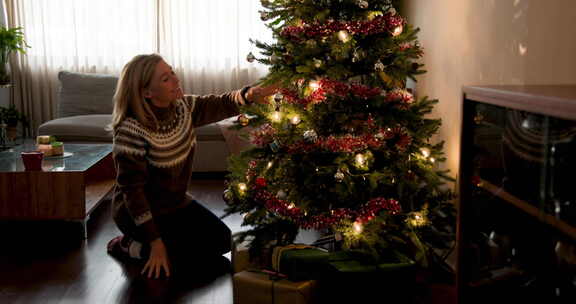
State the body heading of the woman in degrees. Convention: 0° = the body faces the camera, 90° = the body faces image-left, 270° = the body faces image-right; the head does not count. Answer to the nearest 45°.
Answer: approximately 315°

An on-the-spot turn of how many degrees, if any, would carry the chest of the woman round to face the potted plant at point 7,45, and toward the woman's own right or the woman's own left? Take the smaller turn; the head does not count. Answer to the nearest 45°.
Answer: approximately 180°

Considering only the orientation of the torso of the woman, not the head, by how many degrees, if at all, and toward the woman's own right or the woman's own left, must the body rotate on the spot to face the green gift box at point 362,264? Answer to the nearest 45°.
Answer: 0° — they already face it

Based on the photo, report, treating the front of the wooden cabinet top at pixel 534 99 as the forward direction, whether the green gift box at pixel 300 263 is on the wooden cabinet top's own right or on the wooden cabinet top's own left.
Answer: on the wooden cabinet top's own right

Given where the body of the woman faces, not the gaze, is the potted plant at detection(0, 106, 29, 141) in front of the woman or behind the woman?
behind

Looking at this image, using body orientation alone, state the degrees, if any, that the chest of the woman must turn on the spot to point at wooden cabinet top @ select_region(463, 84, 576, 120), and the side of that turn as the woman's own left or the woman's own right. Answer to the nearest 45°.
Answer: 0° — they already face it

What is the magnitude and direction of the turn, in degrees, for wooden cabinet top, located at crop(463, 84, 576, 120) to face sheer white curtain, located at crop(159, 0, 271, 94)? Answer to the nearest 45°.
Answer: approximately 90° to its right

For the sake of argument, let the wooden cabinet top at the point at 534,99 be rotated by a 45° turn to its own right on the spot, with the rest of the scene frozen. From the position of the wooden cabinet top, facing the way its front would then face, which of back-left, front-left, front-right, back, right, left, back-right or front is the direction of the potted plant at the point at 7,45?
front-right

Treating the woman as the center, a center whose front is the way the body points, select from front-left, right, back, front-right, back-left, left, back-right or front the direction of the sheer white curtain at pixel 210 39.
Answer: back-left

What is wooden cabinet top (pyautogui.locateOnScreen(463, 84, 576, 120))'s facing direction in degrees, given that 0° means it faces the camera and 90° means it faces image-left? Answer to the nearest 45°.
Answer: approximately 45°
